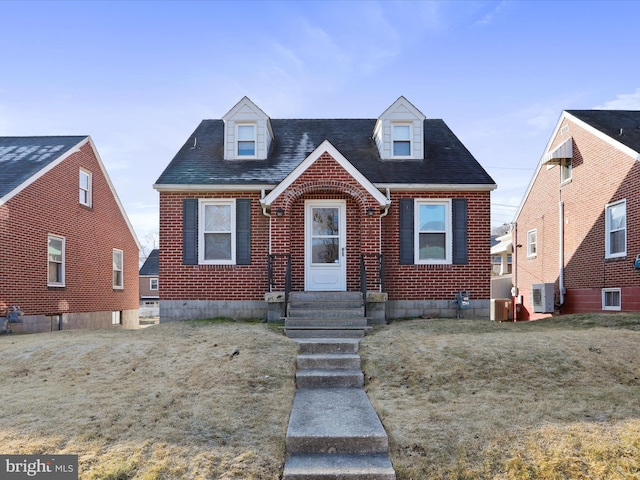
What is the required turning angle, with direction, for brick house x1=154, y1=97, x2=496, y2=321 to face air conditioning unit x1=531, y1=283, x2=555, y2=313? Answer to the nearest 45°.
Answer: approximately 135° to its left

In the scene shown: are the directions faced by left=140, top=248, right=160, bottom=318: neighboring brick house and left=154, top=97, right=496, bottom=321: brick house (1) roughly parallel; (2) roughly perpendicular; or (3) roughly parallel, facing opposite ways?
roughly parallel

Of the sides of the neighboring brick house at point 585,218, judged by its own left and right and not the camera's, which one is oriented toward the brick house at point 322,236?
right

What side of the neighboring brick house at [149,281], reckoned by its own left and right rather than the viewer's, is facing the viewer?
front

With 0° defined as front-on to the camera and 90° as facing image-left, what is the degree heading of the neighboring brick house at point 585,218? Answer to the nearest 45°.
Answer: approximately 315°

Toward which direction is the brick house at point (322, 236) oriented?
toward the camera

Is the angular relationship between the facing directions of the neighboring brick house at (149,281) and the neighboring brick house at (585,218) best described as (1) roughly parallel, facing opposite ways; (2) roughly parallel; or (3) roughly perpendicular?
roughly parallel

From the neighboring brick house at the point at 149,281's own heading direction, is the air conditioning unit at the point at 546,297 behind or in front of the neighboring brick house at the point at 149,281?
in front

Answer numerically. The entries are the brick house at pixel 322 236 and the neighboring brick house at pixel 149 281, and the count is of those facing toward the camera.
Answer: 2
